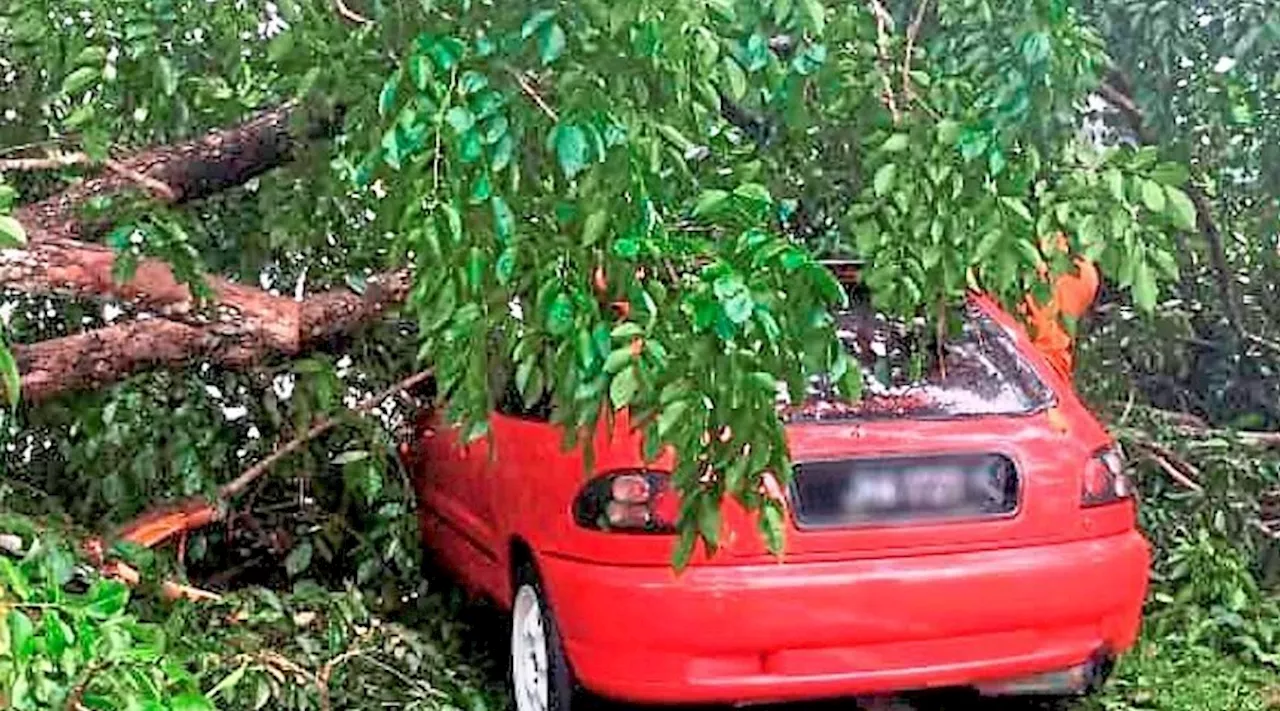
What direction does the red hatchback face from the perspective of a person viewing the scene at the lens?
facing away from the viewer and to the left of the viewer

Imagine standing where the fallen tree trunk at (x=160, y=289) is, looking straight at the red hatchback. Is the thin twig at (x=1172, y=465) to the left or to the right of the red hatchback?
left

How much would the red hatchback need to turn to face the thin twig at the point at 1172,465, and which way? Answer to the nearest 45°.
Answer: approximately 90° to its right

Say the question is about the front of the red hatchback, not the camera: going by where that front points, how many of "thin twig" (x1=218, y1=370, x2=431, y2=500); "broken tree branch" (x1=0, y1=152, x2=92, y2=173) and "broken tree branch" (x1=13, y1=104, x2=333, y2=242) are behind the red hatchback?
0

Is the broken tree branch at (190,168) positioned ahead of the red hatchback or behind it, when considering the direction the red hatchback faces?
ahead

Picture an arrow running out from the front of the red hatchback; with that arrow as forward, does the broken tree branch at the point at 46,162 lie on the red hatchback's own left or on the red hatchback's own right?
on the red hatchback's own left

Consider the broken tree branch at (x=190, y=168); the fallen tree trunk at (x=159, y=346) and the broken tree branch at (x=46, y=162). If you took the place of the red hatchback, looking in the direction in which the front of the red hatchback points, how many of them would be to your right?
0

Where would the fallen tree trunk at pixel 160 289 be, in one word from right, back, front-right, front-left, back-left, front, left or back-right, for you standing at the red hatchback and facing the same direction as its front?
front-left
